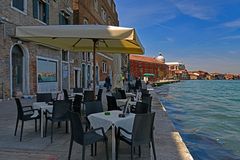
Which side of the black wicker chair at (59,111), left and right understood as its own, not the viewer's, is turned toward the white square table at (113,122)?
back

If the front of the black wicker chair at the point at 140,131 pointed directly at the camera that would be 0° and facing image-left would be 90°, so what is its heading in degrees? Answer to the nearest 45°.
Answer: approximately 135°

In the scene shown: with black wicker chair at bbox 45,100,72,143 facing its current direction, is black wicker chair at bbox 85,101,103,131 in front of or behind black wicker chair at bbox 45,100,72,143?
behind

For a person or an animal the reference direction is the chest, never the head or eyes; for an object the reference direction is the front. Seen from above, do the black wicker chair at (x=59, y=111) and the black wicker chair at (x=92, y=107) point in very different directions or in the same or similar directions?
very different directions

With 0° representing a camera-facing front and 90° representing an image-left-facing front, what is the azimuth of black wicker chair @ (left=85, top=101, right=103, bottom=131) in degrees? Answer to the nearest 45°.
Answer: approximately 315°

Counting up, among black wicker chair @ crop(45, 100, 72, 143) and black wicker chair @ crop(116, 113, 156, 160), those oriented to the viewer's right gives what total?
0

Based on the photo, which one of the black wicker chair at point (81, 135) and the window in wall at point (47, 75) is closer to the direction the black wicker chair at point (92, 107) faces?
the black wicker chair

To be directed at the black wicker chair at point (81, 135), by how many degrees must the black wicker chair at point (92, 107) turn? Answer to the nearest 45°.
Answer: approximately 45° to its right

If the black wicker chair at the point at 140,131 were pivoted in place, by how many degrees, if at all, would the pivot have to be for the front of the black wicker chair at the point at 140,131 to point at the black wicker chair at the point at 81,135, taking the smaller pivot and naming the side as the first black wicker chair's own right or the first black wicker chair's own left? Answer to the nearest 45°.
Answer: approximately 45° to the first black wicker chair's own left

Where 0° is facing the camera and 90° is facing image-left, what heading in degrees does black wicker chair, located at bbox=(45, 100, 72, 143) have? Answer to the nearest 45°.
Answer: approximately 135°

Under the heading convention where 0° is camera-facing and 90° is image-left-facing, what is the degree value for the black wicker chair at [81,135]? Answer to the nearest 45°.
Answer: approximately 225°

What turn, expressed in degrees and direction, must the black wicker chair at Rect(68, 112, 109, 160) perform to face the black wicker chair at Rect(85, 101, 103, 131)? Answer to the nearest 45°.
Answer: approximately 45° to its left

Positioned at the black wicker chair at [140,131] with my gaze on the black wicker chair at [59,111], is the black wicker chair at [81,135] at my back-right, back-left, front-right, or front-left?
front-left

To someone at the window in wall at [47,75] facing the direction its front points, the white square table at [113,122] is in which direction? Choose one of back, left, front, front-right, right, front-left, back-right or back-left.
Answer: front-right

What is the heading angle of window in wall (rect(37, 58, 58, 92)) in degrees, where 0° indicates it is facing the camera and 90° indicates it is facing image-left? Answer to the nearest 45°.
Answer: approximately 315°

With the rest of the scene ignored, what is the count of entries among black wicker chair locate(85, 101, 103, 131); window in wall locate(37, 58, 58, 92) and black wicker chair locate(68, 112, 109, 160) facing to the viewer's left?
0
